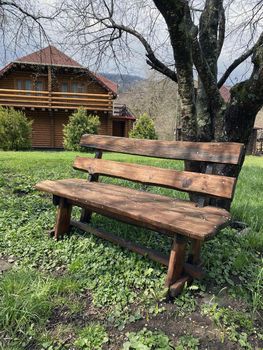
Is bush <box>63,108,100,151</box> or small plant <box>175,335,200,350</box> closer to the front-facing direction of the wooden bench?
the small plant

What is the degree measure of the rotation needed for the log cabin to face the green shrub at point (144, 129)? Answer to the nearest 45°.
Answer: approximately 45° to its left

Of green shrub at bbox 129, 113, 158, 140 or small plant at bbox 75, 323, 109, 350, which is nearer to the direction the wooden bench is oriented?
the small plant

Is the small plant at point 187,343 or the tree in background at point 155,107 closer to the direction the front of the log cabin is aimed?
the small plant

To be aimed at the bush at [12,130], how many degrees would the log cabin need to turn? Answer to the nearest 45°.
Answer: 0° — it already faces it

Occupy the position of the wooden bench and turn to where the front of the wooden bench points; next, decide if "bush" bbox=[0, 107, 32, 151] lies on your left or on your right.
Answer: on your right

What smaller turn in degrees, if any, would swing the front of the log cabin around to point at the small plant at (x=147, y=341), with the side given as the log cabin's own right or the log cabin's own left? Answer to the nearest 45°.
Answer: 0° — it already faces it

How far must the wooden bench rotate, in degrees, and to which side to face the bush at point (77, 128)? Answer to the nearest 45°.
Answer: approximately 135° to its right

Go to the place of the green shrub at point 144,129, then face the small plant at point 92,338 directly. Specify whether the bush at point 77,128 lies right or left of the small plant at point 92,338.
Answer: right

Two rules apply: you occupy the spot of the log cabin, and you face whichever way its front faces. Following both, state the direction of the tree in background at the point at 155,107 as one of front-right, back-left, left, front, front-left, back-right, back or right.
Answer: back-left

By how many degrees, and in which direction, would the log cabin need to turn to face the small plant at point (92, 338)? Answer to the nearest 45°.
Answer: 0° — it already faces it

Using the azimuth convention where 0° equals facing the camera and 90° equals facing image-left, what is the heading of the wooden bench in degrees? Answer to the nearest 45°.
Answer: approximately 45°

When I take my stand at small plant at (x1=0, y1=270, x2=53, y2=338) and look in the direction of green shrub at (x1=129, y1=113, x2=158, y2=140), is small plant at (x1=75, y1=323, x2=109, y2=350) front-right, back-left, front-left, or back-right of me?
back-right

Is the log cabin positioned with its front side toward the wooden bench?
yes

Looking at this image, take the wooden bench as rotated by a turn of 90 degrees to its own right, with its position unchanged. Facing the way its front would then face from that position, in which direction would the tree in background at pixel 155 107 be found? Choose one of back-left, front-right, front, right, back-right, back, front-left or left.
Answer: front-right
